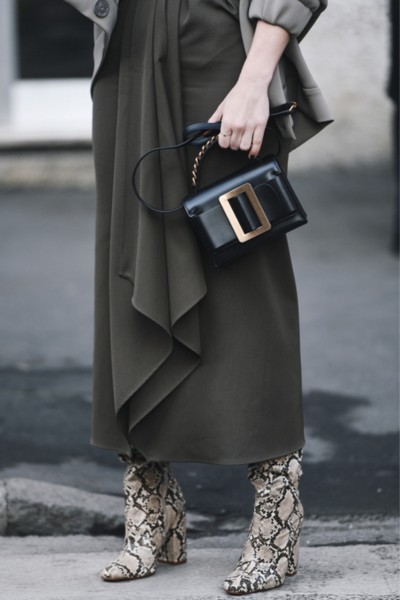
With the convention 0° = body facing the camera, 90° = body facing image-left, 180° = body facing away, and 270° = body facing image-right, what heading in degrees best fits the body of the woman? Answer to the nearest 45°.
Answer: approximately 45°
